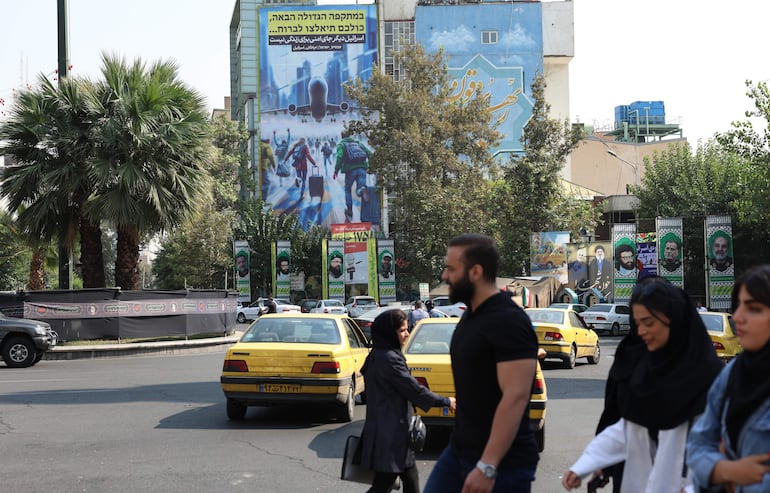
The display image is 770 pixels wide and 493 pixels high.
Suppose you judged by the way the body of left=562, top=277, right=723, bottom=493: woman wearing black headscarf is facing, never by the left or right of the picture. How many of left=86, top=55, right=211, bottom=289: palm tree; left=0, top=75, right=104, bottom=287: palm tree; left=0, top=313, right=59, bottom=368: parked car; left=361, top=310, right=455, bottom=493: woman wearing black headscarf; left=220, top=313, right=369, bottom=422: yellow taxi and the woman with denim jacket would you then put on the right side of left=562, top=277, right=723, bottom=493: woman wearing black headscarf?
5

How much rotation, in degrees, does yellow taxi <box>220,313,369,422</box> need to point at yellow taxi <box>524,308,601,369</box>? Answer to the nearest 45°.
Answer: approximately 45° to its right

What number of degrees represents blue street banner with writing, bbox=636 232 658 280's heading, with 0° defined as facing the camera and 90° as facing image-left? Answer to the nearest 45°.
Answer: approximately 0°

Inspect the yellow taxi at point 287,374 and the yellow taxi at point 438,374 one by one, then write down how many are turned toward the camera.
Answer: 0

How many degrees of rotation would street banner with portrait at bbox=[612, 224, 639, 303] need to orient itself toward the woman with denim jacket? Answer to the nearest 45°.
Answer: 0° — it already faces them

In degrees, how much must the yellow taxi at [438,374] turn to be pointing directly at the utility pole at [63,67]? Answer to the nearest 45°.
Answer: approximately 45° to its left

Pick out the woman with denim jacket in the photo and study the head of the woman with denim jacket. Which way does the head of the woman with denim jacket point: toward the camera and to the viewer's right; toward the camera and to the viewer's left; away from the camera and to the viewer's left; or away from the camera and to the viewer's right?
toward the camera and to the viewer's left

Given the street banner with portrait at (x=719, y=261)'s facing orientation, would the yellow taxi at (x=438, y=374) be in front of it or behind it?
in front

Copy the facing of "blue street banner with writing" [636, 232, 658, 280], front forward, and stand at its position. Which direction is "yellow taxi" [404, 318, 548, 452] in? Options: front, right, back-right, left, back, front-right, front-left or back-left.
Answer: front

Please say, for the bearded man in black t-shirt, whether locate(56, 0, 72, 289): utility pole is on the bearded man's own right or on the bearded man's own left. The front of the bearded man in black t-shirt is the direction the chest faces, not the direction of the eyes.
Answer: on the bearded man's own right

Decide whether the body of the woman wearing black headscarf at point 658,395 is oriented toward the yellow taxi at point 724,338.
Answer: no

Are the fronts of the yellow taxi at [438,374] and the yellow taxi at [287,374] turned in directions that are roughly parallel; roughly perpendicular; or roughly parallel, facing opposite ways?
roughly parallel

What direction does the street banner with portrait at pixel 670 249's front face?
toward the camera

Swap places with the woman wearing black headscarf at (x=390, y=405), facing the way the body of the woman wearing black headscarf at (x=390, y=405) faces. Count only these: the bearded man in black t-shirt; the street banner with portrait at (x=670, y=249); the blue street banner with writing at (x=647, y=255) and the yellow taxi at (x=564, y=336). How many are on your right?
1

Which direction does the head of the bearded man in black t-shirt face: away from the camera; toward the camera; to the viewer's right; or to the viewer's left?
to the viewer's left

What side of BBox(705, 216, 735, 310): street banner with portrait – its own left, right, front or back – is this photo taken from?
front

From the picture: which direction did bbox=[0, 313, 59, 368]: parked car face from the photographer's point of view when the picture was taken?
facing to the right of the viewer

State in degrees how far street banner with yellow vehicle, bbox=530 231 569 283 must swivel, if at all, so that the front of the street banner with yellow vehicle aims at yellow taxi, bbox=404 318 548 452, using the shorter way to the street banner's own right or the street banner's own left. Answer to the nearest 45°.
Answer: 0° — it already faces it

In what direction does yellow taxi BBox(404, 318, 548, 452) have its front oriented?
away from the camera

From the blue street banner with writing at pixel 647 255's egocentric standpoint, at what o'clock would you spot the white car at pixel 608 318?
The white car is roughly at 1 o'clock from the blue street banner with writing.
